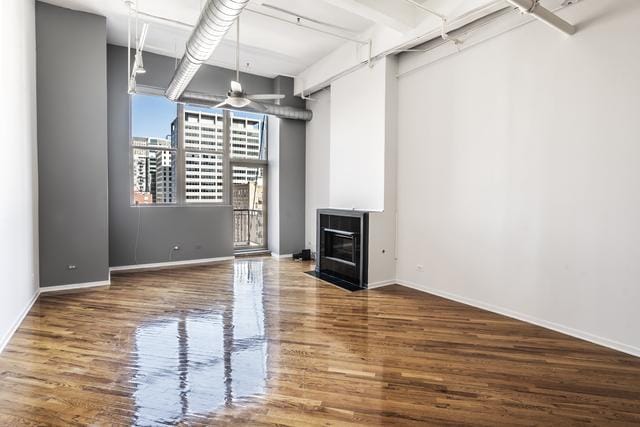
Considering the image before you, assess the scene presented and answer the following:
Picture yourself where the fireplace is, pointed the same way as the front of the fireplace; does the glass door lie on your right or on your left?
on your right

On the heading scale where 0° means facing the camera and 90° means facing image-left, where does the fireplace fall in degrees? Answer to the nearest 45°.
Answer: approximately 45°

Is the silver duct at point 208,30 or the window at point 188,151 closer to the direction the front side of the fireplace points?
the silver duct

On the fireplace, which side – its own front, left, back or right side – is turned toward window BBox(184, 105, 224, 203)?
right

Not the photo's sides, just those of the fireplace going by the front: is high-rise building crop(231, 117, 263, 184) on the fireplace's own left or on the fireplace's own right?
on the fireplace's own right

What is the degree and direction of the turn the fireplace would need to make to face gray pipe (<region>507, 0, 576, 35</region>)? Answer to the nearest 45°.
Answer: approximately 90° to its left

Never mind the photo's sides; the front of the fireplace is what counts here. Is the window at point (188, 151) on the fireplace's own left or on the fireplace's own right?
on the fireplace's own right

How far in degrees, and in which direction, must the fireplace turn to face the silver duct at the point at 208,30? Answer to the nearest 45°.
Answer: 0° — it already faces it
